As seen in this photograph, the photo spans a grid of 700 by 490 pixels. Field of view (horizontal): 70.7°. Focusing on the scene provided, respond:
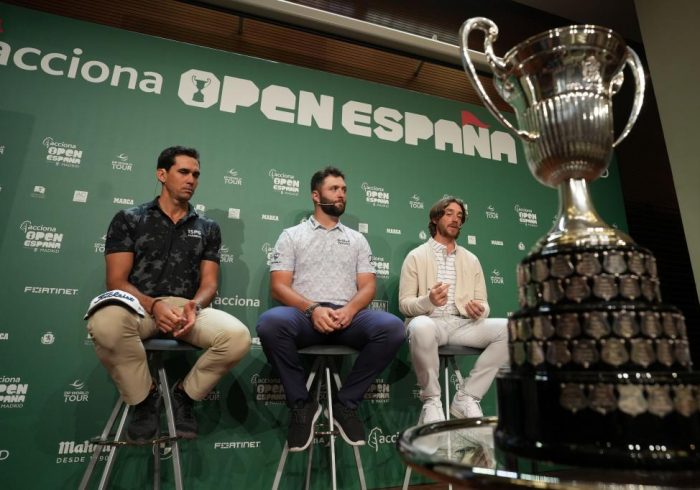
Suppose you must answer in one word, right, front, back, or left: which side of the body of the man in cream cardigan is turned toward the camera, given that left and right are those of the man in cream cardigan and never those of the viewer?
front

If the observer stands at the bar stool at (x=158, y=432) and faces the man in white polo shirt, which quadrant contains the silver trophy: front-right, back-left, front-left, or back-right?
front-right

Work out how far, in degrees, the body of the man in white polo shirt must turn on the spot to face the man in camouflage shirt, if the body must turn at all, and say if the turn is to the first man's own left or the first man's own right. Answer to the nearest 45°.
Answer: approximately 90° to the first man's own right

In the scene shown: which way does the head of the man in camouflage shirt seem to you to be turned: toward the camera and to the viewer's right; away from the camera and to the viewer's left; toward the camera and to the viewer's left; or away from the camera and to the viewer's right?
toward the camera and to the viewer's right

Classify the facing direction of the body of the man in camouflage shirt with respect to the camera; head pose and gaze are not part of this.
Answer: toward the camera

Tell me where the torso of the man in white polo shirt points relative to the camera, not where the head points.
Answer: toward the camera

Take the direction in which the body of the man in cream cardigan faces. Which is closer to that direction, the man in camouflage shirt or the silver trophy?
the silver trophy

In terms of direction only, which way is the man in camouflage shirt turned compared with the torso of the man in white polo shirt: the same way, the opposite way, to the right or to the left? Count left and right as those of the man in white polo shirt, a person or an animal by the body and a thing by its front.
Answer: the same way

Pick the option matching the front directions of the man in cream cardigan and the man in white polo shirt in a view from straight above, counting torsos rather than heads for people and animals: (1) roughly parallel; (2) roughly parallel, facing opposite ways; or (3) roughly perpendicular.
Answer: roughly parallel

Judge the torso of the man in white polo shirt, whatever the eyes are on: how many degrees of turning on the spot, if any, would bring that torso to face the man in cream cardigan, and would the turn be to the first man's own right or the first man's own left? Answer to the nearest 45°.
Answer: approximately 90° to the first man's own left

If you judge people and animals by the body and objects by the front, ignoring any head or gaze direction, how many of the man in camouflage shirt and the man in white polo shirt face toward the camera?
2

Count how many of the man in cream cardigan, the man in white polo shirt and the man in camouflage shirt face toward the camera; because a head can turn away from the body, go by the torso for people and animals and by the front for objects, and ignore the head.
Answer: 3
